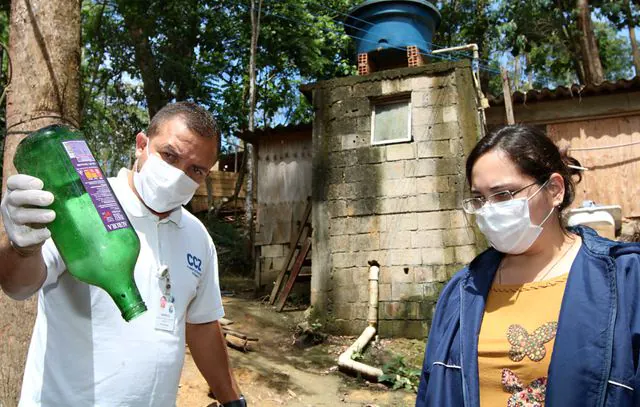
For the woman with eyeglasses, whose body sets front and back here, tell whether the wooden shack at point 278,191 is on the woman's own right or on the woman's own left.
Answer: on the woman's own right

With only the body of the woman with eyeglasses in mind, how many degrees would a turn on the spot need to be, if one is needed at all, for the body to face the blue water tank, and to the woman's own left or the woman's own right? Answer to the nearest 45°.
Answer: approximately 135° to the woman's own right

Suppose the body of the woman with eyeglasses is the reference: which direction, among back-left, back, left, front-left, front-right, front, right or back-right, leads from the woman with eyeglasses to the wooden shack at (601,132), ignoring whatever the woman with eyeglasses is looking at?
back-right

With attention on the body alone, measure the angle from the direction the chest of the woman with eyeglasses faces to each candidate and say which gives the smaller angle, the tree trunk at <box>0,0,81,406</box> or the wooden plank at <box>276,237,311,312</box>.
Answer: the tree trunk

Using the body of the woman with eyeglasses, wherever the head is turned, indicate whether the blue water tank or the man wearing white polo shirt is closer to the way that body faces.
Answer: the man wearing white polo shirt

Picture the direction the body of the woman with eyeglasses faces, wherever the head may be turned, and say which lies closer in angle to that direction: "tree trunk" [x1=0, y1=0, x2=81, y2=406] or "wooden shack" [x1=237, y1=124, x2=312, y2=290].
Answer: the tree trunk

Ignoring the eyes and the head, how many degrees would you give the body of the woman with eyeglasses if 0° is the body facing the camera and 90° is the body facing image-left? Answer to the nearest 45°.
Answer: approximately 45°

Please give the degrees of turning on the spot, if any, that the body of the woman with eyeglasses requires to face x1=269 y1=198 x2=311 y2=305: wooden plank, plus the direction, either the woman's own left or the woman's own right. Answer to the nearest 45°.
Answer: approximately 90° to the woman's own right
